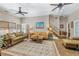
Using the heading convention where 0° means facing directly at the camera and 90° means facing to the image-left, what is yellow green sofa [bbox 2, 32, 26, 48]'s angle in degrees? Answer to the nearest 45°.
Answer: approximately 315°

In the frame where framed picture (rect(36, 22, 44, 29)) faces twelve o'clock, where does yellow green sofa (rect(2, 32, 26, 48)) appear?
The yellow green sofa is roughly at 1 o'clock from the framed picture.

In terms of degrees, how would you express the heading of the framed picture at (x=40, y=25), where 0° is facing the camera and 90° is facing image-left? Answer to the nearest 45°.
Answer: approximately 0°

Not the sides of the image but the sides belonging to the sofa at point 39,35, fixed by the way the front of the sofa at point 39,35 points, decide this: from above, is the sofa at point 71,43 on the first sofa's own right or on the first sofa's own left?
on the first sofa's own left

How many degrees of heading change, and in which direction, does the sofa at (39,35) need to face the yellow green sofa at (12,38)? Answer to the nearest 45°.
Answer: approximately 90° to its right

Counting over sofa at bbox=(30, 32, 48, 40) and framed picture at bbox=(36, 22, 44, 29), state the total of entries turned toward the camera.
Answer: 2

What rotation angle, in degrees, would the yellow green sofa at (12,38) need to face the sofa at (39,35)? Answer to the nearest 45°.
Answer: approximately 45° to its left
